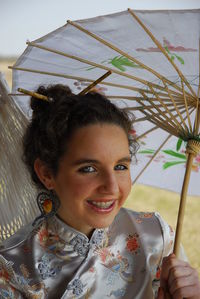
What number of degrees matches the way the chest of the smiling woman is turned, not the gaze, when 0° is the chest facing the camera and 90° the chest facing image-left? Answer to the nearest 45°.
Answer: approximately 315°

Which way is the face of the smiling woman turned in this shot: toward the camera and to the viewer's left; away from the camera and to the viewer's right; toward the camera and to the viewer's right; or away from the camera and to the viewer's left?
toward the camera and to the viewer's right
